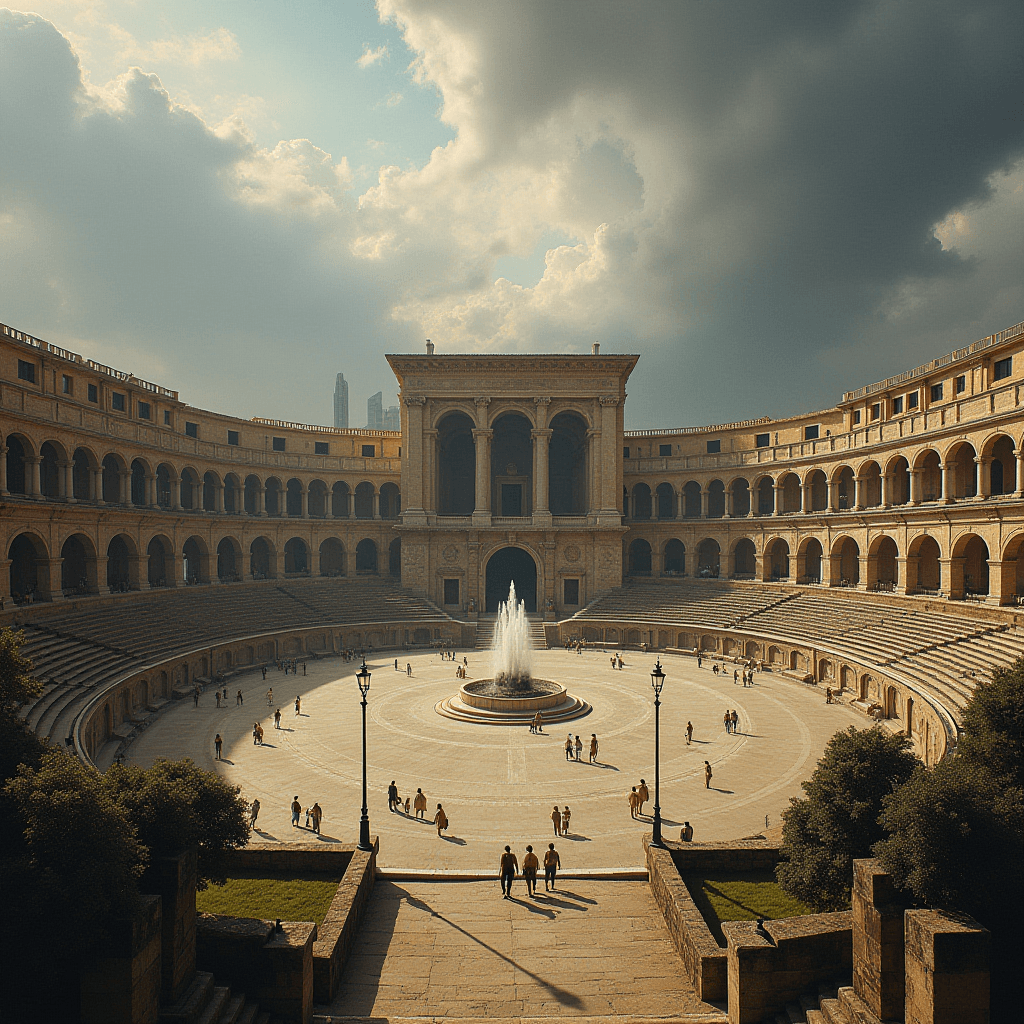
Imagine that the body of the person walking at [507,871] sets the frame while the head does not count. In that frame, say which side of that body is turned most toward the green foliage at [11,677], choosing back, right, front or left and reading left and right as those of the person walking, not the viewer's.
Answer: left

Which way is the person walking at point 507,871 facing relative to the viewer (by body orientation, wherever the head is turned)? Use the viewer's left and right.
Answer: facing away from the viewer

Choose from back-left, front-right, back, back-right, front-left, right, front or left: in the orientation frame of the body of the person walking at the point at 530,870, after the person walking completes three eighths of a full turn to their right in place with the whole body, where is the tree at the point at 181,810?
right

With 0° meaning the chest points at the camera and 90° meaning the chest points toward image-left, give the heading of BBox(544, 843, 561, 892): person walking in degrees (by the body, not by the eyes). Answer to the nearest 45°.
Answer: approximately 180°

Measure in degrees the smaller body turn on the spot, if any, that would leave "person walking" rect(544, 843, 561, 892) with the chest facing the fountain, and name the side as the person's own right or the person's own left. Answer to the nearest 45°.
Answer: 0° — they already face it

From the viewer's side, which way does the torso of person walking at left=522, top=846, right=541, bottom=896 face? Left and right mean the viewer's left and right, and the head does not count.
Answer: facing away from the viewer

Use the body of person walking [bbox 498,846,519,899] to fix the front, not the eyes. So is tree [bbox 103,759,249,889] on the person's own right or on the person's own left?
on the person's own left

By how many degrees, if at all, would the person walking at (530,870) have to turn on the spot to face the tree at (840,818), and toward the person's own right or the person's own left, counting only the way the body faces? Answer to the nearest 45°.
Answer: approximately 135° to the person's own right
